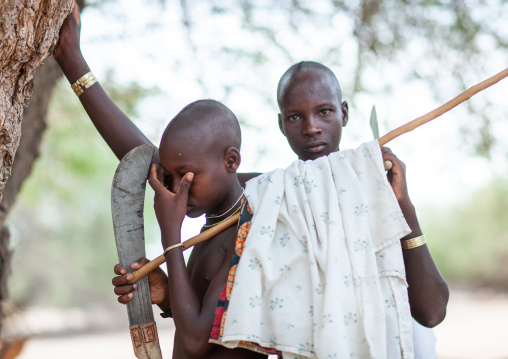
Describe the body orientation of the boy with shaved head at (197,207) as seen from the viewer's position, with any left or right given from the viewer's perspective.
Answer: facing the viewer and to the left of the viewer

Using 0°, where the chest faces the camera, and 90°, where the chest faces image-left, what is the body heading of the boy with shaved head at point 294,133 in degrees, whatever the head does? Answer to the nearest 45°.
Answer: approximately 0°
